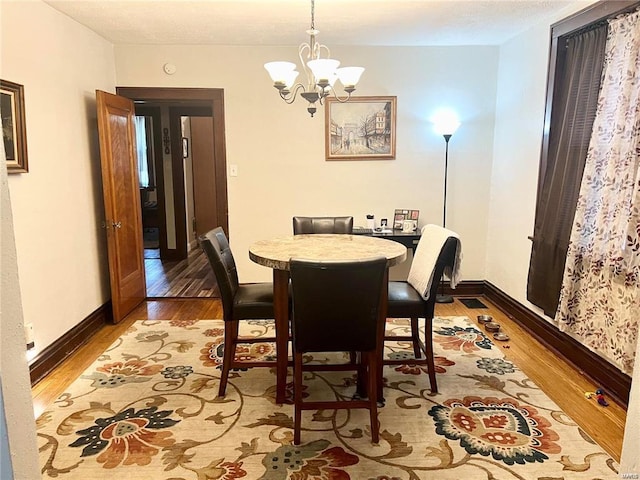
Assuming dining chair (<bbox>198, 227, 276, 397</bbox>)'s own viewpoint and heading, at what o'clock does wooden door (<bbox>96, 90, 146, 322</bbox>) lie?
The wooden door is roughly at 8 o'clock from the dining chair.

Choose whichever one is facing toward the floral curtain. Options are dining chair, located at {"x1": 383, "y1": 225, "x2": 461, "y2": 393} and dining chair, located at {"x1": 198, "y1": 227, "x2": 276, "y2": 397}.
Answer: dining chair, located at {"x1": 198, "y1": 227, "x2": 276, "y2": 397}

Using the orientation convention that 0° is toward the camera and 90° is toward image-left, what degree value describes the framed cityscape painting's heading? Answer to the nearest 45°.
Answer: approximately 0°

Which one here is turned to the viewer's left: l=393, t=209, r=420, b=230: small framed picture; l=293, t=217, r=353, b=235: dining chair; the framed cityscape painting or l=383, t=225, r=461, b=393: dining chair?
l=383, t=225, r=461, b=393: dining chair

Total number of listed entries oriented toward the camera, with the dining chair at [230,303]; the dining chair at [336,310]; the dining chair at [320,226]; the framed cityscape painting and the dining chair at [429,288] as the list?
2

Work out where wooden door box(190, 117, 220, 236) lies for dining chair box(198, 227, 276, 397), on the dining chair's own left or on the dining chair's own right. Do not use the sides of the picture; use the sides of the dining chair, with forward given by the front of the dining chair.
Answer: on the dining chair's own left

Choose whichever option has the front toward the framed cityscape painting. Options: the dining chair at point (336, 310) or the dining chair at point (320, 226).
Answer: the dining chair at point (336, 310)

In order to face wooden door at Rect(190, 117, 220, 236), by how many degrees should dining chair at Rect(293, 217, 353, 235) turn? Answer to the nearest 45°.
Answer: approximately 135° to its right

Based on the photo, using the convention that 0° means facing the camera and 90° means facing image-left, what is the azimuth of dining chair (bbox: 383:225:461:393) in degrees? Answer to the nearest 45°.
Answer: approximately 90°

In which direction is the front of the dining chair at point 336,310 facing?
away from the camera

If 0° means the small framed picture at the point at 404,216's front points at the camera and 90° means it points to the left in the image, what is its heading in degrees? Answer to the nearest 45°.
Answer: approximately 0°
